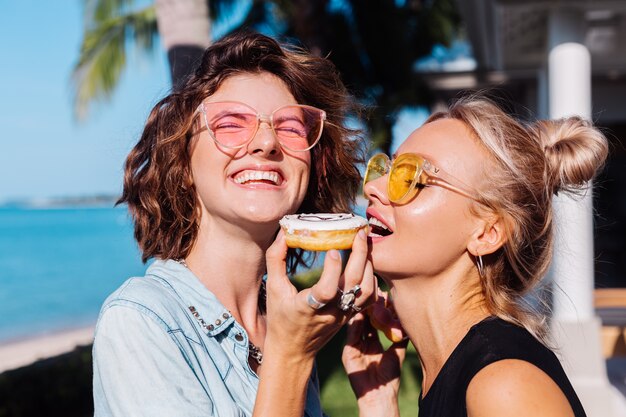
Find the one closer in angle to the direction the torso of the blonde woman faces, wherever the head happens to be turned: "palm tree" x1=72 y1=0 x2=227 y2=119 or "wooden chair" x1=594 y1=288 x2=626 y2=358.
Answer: the palm tree

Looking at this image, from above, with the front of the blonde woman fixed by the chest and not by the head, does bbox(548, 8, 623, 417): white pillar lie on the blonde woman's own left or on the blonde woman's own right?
on the blonde woman's own right

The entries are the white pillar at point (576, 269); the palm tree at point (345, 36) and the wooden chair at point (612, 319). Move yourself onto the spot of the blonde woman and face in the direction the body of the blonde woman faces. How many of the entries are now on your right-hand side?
3

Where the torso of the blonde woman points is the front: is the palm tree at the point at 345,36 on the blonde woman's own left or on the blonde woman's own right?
on the blonde woman's own right

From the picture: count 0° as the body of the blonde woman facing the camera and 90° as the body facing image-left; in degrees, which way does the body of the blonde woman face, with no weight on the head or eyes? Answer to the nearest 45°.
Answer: approximately 90°

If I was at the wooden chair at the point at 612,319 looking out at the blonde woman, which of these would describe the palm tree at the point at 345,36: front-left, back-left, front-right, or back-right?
back-right

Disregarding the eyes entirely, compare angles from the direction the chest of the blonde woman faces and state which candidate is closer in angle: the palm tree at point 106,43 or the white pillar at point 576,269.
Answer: the palm tree
